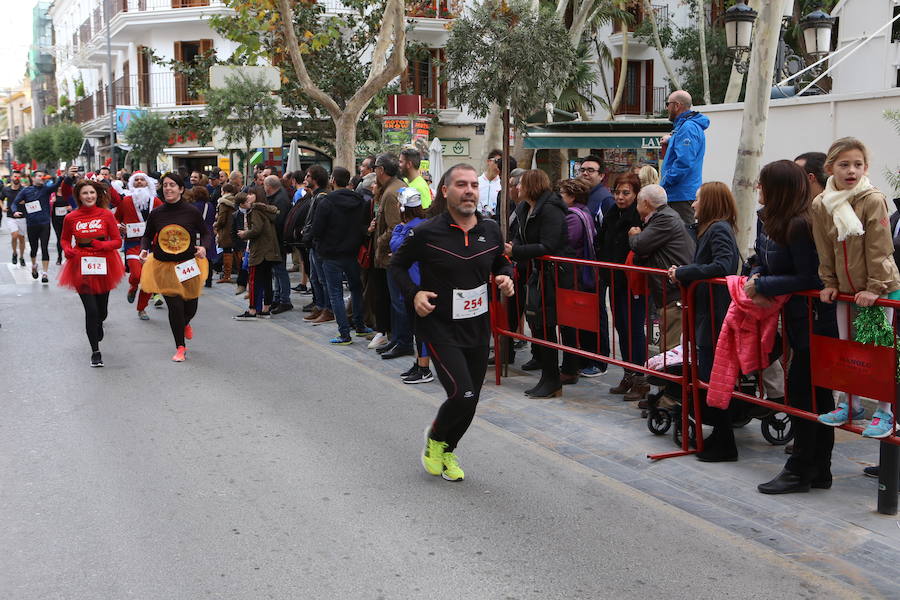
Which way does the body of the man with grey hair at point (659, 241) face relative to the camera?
to the viewer's left

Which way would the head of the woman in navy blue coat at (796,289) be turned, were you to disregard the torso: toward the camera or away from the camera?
away from the camera

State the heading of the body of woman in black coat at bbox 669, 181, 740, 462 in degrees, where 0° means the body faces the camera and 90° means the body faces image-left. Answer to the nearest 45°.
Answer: approximately 90°

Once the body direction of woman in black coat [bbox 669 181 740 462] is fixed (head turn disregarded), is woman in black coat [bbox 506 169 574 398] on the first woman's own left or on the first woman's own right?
on the first woman's own right

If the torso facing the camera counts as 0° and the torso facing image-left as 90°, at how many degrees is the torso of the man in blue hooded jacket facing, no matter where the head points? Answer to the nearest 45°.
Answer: approximately 90°

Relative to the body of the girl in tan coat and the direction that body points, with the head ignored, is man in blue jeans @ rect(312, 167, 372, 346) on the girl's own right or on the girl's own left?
on the girl's own right

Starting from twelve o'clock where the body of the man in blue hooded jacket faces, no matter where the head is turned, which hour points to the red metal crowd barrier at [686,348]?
The red metal crowd barrier is roughly at 9 o'clock from the man in blue hooded jacket.

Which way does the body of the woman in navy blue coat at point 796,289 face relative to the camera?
to the viewer's left

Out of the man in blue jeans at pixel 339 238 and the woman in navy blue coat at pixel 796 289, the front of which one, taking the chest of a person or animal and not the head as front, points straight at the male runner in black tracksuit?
the woman in navy blue coat

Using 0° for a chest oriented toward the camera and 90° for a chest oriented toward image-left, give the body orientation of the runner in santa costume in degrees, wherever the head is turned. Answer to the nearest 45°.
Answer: approximately 0°

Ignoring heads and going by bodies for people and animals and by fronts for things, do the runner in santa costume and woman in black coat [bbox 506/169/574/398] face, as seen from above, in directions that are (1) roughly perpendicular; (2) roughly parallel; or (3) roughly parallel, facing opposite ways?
roughly perpendicular
